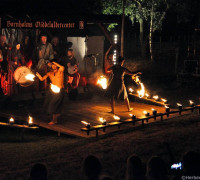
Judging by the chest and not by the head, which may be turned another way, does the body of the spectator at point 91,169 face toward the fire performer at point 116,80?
yes

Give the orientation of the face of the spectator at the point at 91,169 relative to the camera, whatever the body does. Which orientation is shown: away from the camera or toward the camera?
away from the camera

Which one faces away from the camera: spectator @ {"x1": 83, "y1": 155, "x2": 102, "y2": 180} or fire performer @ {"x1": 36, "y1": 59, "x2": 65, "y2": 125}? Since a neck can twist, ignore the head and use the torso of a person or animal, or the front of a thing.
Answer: the spectator

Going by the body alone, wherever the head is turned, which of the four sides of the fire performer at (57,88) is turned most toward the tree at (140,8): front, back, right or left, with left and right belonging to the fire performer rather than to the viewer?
back

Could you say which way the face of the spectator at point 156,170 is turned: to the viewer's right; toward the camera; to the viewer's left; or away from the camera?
away from the camera

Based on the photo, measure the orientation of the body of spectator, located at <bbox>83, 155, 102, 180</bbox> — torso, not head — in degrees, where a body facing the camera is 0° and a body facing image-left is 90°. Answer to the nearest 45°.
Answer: approximately 180°

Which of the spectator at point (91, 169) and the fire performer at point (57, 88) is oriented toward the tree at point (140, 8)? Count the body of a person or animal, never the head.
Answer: the spectator

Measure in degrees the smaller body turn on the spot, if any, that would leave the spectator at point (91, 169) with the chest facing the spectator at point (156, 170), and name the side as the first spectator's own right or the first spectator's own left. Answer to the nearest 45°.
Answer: approximately 90° to the first spectator's own right

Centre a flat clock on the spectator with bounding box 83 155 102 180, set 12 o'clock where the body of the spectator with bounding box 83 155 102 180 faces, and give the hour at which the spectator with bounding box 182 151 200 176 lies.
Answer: the spectator with bounding box 182 151 200 176 is roughly at 3 o'clock from the spectator with bounding box 83 155 102 180.

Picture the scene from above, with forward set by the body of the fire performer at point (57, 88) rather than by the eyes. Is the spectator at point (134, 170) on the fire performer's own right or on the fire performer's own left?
on the fire performer's own left

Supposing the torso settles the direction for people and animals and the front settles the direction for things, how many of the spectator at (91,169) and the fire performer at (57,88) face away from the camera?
1

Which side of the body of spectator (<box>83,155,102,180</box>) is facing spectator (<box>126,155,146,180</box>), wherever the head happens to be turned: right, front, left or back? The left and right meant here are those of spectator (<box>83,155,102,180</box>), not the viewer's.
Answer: right

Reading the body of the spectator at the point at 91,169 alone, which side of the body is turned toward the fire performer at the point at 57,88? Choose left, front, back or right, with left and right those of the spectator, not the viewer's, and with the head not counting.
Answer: front

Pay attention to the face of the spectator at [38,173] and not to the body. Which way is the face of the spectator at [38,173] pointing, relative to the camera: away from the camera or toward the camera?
away from the camera

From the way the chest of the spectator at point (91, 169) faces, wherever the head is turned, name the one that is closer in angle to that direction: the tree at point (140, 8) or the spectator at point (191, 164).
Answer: the tree

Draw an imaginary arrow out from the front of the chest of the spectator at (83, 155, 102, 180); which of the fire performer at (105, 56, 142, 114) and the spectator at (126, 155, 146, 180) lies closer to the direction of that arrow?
the fire performer
